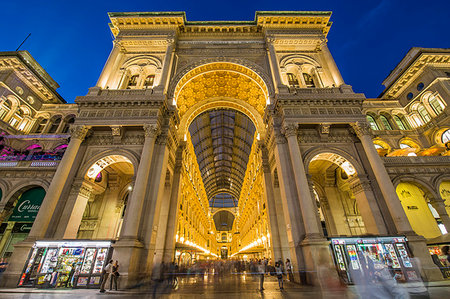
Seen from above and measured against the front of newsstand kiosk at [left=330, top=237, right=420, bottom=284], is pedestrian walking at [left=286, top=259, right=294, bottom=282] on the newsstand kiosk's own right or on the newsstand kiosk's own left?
on the newsstand kiosk's own right

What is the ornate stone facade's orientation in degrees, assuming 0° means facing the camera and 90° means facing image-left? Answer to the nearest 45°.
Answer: approximately 0°

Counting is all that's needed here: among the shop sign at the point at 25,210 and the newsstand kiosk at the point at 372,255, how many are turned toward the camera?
2

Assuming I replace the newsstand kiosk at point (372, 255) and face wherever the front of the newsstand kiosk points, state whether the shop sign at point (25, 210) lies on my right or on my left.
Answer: on my right

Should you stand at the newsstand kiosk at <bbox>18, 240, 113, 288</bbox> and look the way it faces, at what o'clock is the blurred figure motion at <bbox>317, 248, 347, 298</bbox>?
The blurred figure motion is roughly at 10 o'clock from the newsstand kiosk.

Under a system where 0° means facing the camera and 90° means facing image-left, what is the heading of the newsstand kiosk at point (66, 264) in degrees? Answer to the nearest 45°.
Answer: approximately 0°
